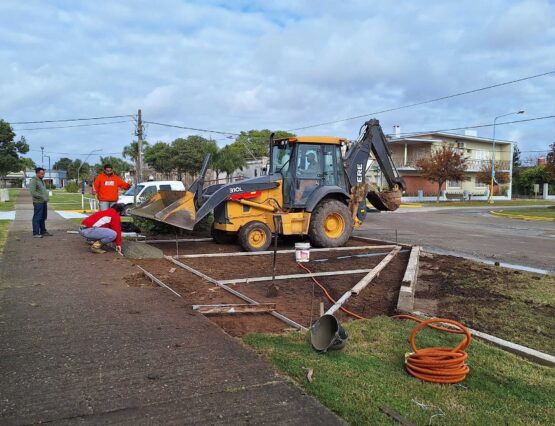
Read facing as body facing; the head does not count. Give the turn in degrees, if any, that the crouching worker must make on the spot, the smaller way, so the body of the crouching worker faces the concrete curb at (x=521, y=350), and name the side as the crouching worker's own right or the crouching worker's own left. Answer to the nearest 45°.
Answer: approximately 45° to the crouching worker's own right

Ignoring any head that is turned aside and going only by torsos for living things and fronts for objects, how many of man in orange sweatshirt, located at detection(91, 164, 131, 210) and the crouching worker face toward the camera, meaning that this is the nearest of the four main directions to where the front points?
1

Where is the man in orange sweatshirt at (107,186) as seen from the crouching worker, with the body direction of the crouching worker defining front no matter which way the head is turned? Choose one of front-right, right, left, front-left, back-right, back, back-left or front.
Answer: left

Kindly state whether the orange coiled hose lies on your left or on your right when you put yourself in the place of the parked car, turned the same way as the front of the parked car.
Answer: on your left

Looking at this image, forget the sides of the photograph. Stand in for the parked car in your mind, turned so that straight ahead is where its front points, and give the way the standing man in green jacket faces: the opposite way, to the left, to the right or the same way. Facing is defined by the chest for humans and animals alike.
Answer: the opposite way

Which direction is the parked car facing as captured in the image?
to the viewer's left

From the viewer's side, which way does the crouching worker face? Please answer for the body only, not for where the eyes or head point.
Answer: to the viewer's right

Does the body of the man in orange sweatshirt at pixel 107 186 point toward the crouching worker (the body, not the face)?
yes

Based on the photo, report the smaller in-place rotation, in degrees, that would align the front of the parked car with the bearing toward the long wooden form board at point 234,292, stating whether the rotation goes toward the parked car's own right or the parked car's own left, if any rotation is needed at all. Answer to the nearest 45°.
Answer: approximately 90° to the parked car's own left

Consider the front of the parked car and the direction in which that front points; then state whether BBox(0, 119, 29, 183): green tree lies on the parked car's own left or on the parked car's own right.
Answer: on the parked car's own right

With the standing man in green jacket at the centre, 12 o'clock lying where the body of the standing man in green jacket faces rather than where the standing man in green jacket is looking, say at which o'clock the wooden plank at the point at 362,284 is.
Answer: The wooden plank is roughly at 2 o'clock from the standing man in green jacket.

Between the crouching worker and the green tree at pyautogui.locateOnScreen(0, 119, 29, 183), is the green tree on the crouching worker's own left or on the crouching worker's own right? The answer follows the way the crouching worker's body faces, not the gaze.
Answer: on the crouching worker's own left
